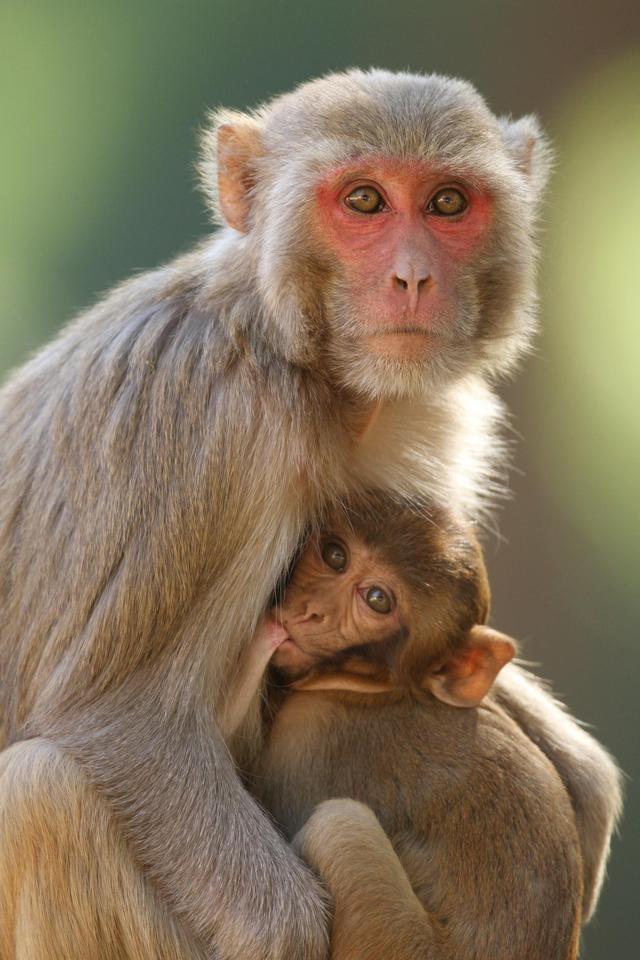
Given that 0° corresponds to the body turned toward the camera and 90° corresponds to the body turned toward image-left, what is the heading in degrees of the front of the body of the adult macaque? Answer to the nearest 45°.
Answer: approximately 315°

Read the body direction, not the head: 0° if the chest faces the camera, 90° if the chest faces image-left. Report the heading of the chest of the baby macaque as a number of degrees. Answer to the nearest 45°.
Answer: approximately 90°
